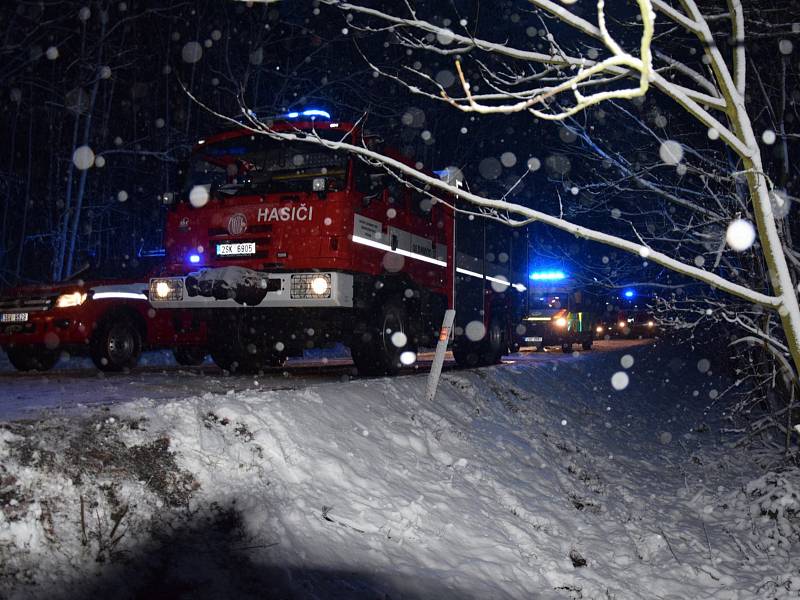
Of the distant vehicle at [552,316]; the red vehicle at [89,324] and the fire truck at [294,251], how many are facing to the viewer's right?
0

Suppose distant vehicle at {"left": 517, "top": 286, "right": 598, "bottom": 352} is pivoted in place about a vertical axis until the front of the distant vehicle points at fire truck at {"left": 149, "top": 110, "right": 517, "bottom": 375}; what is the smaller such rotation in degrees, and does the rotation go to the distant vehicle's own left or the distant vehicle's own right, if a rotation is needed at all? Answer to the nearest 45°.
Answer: approximately 45° to the distant vehicle's own left

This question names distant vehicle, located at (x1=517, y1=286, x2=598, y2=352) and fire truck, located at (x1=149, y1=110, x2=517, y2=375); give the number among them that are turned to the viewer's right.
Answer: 0

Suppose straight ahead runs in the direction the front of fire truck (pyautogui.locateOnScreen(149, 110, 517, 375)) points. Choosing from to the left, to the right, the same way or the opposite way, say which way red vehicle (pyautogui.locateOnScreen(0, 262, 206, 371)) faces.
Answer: the same way

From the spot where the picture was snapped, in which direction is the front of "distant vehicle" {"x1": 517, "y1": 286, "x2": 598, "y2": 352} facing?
facing the viewer and to the left of the viewer

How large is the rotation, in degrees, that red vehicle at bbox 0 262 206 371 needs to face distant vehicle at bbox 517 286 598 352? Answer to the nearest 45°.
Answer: approximately 180°

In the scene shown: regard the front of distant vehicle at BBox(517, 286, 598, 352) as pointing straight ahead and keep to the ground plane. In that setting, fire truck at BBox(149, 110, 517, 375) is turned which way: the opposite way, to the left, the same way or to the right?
the same way

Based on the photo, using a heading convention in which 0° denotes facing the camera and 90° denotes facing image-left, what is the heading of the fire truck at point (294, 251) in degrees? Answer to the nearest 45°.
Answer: approximately 45°

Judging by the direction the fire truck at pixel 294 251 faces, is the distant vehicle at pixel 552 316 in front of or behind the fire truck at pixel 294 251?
behind
